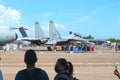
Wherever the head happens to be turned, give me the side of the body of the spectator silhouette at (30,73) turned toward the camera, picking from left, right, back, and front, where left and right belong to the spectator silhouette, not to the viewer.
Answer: back
